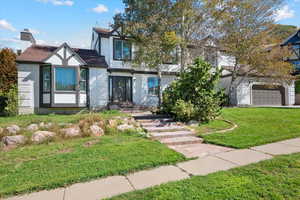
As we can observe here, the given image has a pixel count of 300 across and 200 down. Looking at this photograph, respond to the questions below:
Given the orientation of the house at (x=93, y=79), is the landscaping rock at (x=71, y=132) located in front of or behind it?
in front

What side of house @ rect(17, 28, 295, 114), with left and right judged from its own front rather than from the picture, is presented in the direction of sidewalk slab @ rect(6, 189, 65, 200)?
front

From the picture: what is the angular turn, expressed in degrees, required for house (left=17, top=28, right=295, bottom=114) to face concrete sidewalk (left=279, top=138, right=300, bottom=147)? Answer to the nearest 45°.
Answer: approximately 45° to its left

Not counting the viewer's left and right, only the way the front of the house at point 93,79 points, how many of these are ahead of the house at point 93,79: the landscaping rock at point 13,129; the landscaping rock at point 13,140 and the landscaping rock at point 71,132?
3

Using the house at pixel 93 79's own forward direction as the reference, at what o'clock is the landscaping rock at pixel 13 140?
The landscaping rock is roughly at 12 o'clock from the house.

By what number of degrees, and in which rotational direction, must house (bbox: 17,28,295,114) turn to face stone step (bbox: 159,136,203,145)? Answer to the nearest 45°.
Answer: approximately 45° to its left

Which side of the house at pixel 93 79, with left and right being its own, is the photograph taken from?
front

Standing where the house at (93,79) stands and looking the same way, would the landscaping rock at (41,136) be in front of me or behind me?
in front

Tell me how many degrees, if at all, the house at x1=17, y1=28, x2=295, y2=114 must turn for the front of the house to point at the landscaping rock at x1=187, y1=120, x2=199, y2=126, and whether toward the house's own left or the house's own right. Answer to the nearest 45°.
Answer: approximately 45° to the house's own left

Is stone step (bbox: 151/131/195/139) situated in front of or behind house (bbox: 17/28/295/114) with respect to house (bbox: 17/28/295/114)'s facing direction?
in front
